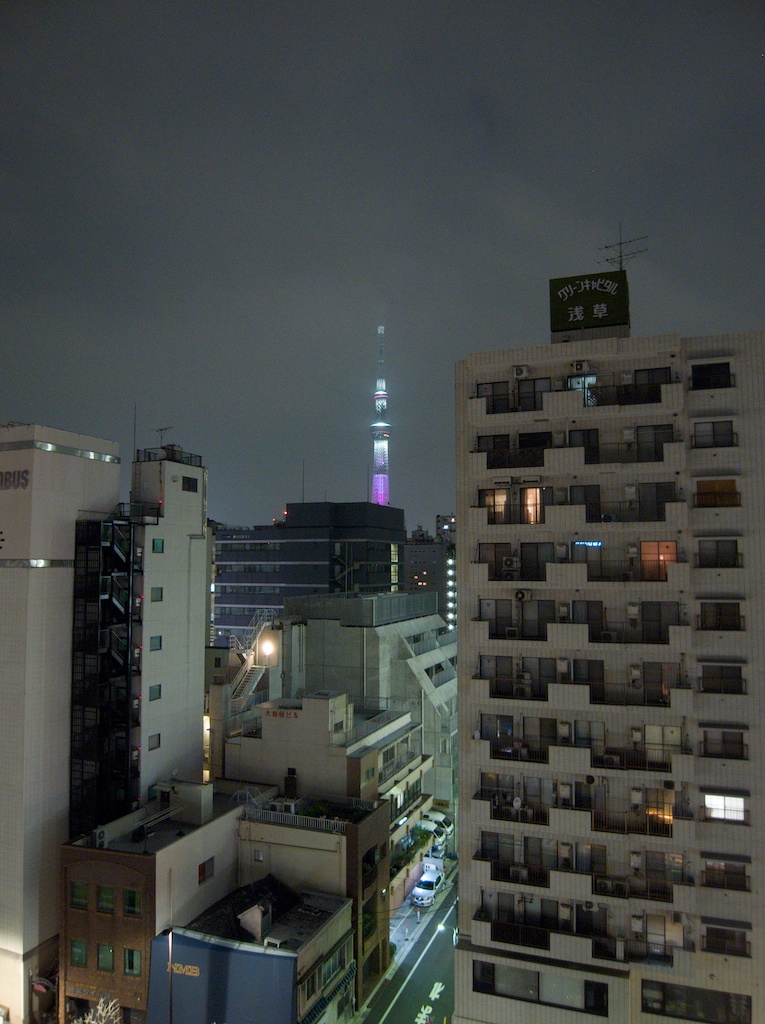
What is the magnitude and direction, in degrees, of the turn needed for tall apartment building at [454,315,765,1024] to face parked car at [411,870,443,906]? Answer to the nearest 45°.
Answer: approximately 135° to its right

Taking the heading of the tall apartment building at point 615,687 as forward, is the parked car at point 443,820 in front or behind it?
behind

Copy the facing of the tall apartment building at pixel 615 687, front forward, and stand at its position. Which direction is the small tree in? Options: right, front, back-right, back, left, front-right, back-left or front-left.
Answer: right

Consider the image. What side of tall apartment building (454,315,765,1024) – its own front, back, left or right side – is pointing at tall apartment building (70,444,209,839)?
right

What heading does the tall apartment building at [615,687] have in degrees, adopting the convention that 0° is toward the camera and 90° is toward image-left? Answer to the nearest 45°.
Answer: approximately 0°
